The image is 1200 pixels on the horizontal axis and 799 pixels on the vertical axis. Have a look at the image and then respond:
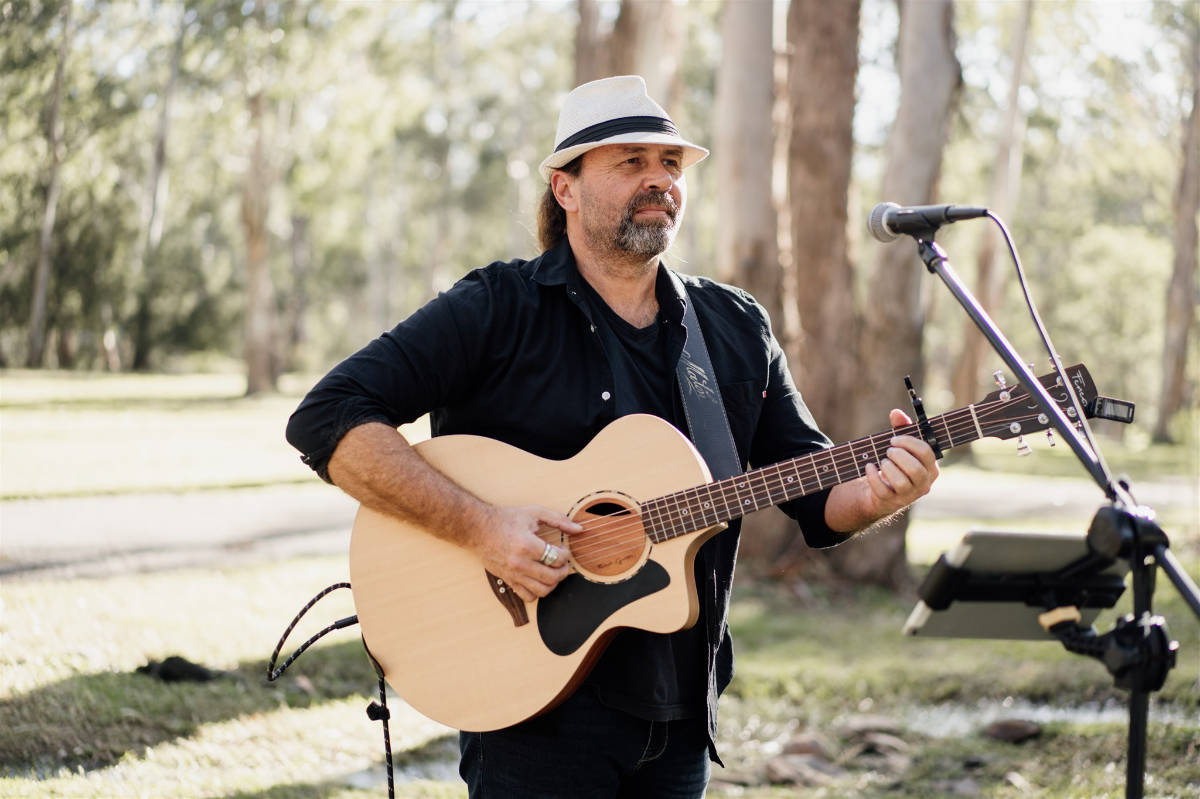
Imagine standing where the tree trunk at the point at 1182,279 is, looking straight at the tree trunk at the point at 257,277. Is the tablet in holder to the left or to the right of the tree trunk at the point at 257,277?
left

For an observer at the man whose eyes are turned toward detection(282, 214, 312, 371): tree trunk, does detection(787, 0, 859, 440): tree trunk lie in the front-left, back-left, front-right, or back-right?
front-right

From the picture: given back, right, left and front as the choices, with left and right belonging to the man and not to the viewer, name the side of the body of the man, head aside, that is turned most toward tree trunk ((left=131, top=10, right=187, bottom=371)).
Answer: back

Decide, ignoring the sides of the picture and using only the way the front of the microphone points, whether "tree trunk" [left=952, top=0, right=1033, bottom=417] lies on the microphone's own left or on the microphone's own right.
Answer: on the microphone's own right

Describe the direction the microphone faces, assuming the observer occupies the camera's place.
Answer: facing to the left of the viewer

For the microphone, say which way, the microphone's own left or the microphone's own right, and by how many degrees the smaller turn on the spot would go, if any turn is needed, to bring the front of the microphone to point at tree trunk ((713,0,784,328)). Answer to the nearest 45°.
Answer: approximately 90° to the microphone's own right

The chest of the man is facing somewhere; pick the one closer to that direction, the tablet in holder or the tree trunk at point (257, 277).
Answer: the tablet in holder

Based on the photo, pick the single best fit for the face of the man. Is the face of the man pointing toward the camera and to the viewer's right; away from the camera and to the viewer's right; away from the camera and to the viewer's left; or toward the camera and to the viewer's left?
toward the camera and to the viewer's right
